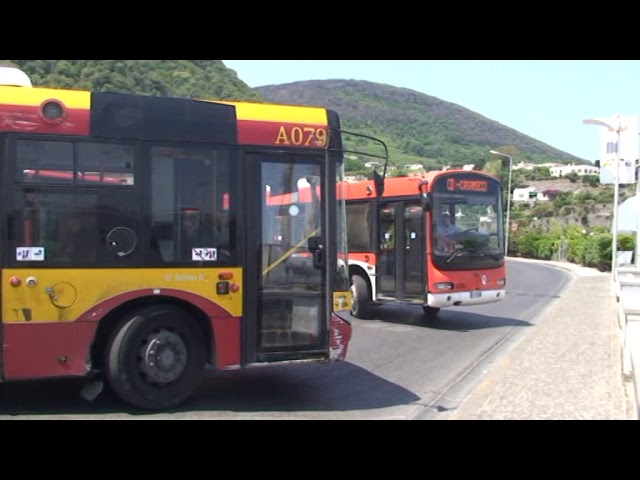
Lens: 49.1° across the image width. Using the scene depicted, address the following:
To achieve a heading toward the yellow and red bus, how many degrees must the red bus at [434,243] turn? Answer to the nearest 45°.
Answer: approximately 45° to its right

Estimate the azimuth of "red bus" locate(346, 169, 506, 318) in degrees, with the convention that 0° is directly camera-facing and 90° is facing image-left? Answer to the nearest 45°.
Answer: approximately 315°

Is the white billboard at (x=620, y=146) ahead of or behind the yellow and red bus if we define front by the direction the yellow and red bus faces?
ahead

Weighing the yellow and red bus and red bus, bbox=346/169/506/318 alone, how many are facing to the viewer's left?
0

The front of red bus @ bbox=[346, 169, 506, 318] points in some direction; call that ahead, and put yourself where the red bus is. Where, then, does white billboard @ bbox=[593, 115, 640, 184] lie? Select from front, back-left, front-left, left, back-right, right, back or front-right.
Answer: left

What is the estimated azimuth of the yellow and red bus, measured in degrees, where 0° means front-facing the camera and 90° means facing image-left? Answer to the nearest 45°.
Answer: approximately 270°

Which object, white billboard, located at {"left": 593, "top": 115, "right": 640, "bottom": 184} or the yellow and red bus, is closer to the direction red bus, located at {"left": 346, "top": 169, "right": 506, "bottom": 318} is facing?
the yellow and red bus

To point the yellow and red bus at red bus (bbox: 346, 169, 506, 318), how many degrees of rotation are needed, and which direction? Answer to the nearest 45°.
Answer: approximately 45° to its left
